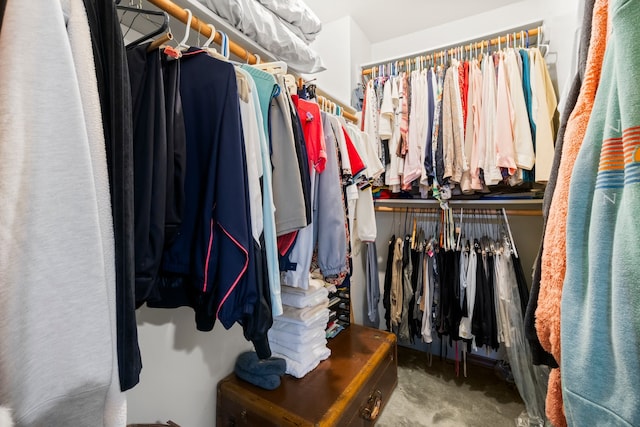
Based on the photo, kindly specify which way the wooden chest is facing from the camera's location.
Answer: facing the viewer and to the right of the viewer

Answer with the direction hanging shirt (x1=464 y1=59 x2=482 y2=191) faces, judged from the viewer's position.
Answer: facing to the left of the viewer

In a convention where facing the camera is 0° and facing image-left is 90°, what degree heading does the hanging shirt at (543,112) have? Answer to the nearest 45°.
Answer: approximately 90°

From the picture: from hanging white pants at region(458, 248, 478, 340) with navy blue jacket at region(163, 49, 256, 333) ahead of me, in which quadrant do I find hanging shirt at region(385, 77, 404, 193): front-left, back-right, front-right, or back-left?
front-right

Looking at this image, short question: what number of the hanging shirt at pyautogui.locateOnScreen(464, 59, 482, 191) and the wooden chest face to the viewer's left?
1

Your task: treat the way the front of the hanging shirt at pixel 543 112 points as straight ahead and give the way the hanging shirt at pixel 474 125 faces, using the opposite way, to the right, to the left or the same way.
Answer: the same way

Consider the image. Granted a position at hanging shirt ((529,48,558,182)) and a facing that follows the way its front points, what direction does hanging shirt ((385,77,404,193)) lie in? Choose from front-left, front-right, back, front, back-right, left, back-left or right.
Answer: front
